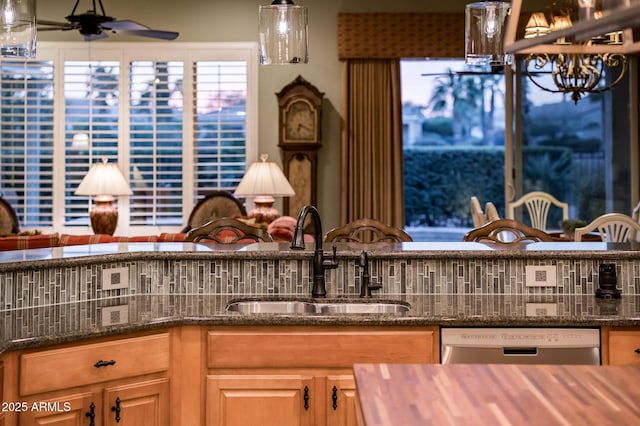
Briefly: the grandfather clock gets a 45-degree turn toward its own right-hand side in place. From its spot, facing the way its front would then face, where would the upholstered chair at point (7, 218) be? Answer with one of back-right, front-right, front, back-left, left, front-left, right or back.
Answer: front-right

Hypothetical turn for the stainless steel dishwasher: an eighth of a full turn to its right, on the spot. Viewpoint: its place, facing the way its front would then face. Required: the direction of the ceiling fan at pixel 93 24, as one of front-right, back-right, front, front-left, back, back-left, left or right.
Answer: right

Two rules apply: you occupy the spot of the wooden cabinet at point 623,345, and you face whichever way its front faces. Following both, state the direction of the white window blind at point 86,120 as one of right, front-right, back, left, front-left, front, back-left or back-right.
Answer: back-right

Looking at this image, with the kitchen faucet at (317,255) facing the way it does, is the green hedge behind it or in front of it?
behind

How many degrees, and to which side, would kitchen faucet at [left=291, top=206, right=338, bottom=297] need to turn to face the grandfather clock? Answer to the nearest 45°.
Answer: approximately 135° to its right

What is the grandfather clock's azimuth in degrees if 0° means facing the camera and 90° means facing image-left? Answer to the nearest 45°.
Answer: approximately 0°

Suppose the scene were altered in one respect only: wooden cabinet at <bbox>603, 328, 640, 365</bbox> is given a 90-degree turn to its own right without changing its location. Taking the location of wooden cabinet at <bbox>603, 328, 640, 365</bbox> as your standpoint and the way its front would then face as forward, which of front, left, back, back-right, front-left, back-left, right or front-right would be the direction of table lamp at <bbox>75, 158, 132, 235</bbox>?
front-right

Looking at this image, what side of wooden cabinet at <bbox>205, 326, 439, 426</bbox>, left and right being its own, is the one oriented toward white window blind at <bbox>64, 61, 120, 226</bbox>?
back

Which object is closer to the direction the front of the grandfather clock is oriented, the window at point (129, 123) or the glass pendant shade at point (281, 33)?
the glass pendant shade

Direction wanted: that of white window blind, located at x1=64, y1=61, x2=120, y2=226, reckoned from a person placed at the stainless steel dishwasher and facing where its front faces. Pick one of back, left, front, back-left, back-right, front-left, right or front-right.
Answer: back-right

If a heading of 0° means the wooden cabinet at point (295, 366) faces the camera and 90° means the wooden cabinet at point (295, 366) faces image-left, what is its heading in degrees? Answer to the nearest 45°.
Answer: approximately 0°
